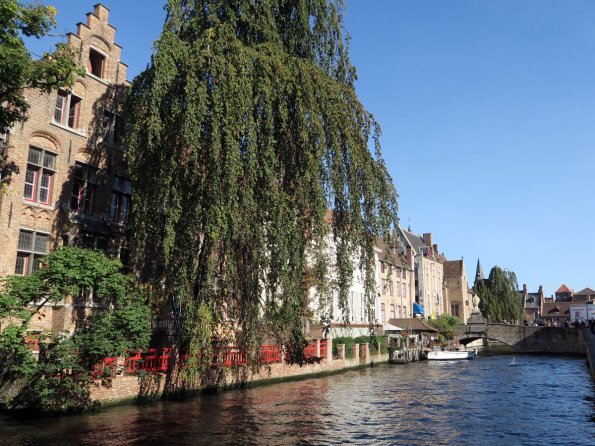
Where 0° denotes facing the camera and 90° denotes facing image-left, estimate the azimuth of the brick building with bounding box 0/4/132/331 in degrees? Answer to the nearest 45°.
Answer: approximately 315°

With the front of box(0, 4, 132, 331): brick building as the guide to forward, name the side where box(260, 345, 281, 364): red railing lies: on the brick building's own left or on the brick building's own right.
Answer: on the brick building's own left

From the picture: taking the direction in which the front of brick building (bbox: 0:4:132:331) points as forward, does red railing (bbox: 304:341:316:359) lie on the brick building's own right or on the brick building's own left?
on the brick building's own left

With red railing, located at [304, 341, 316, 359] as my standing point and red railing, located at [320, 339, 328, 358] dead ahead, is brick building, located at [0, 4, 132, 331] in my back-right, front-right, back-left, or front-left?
back-left

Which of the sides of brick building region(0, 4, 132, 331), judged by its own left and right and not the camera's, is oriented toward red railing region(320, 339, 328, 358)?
left
